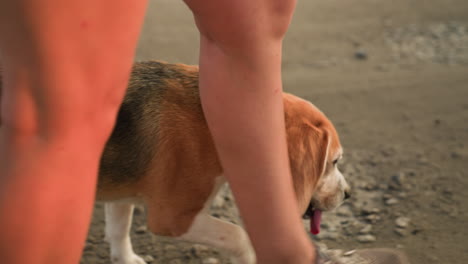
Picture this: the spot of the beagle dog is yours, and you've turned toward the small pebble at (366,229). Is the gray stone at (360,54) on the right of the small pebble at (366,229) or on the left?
left

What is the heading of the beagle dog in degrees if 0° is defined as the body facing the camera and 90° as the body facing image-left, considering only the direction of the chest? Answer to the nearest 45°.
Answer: approximately 270°

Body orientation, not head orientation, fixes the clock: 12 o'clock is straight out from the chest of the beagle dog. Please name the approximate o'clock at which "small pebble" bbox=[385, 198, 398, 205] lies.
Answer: The small pebble is roughly at 11 o'clock from the beagle dog.

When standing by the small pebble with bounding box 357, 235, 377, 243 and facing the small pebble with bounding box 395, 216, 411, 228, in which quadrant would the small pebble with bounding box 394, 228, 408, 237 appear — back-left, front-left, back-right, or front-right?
front-right

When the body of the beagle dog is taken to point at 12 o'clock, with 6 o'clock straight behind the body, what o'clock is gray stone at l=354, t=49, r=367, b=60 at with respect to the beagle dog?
The gray stone is roughly at 10 o'clock from the beagle dog.

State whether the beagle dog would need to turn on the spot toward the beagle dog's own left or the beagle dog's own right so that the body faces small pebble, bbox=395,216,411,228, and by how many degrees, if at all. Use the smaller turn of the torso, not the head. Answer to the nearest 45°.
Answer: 0° — it already faces it

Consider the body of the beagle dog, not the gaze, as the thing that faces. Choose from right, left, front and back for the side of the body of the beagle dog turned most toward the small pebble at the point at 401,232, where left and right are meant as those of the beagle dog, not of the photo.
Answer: front

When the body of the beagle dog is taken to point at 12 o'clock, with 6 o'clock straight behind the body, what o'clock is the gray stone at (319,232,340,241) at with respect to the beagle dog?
The gray stone is roughly at 11 o'clock from the beagle dog.
